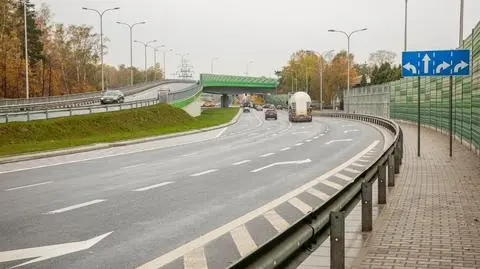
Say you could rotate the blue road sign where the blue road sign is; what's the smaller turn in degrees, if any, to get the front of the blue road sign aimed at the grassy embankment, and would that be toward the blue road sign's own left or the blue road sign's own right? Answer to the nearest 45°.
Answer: approximately 135° to the blue road sign's own right

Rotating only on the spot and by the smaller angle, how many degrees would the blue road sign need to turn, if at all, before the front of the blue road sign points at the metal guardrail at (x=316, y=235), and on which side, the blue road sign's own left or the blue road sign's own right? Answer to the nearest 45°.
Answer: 0° — it already faces it

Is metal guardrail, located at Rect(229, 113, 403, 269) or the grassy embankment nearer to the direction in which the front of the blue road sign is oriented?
the metal guardrail

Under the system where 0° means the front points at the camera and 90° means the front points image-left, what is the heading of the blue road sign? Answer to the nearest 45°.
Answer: approximately 0°
